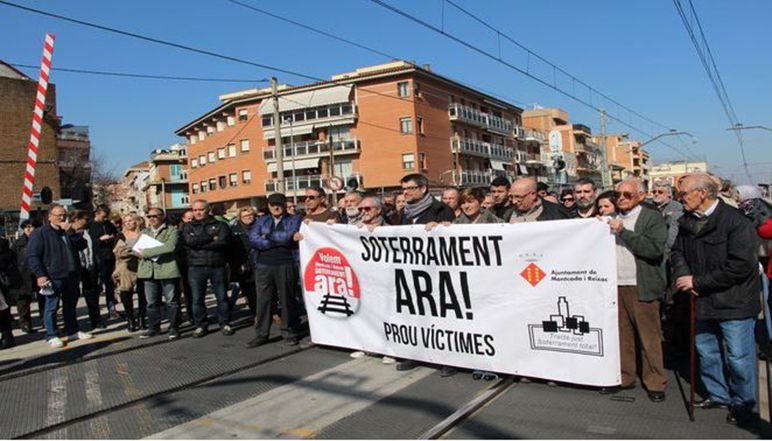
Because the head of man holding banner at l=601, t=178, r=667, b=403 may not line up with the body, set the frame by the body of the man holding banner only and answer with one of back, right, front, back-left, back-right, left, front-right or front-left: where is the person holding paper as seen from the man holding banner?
front-right

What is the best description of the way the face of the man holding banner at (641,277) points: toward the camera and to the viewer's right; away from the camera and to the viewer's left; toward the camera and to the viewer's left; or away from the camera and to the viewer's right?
toward the camera and to the viewer's left

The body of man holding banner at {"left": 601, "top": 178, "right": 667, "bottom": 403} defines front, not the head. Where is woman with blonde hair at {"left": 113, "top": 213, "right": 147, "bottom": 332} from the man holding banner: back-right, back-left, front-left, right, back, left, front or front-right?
front-right

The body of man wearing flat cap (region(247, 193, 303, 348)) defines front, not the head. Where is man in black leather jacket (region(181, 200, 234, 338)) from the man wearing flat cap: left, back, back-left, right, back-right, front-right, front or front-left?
back-right

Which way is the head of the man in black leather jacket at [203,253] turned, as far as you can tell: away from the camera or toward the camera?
toward the camera

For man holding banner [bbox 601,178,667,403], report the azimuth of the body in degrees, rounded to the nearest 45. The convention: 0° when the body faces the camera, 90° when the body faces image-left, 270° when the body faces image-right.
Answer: approximately 45°

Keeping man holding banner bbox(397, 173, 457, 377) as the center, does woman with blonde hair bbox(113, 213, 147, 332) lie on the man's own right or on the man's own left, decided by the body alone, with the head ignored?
on the man's own right

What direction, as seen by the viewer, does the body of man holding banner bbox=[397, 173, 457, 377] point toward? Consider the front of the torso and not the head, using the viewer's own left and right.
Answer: facing the viewer and to the left of the viewer

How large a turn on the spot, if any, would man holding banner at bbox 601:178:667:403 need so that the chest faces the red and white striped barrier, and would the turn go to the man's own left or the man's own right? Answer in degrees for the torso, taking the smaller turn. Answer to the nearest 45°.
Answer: approximately 45° to the man's own right

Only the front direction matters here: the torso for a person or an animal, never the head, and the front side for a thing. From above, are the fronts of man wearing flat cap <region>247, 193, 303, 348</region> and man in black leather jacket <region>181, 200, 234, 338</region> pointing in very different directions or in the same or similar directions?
same or similar directions

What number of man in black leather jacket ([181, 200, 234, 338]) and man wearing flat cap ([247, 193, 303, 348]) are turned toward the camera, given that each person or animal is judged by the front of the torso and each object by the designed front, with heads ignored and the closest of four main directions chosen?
2

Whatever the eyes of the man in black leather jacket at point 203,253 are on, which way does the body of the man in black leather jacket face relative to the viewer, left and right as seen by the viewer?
facing the viewer

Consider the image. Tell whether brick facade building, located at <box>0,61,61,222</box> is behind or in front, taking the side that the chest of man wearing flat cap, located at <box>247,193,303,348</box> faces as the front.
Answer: behind
